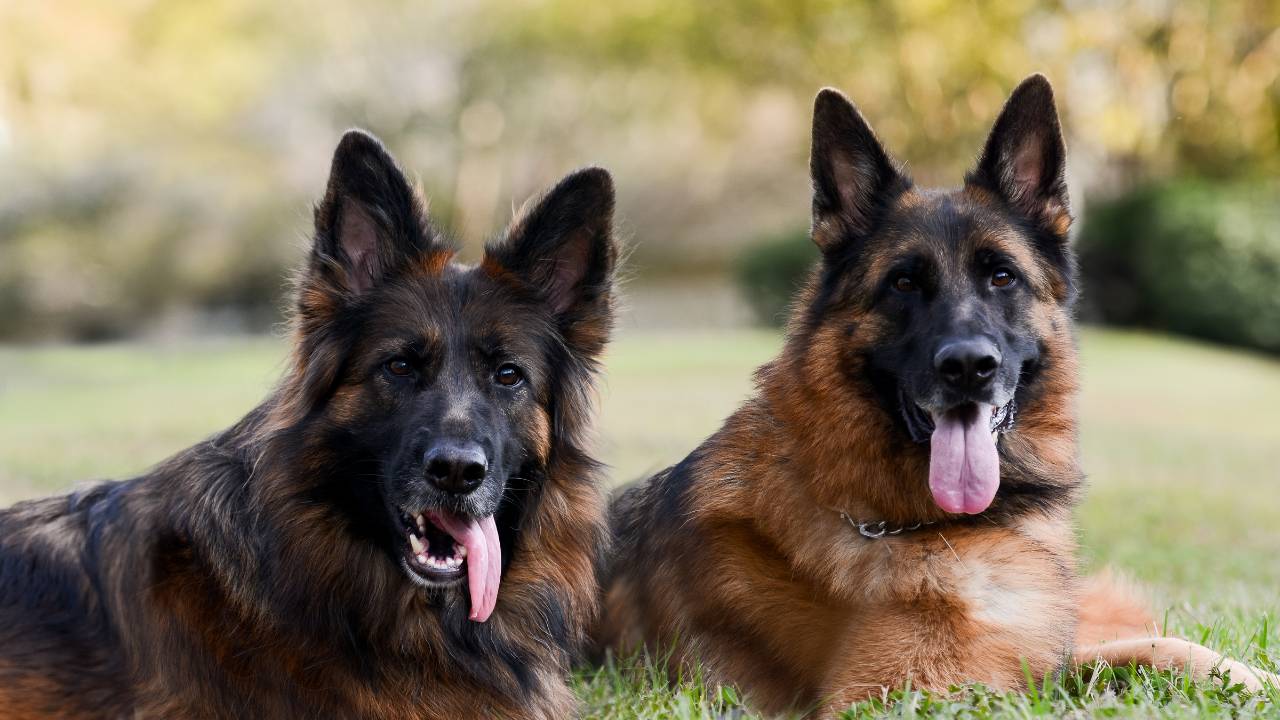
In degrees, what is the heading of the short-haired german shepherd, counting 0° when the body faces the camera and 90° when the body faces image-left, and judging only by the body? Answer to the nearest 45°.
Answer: approximately 315°

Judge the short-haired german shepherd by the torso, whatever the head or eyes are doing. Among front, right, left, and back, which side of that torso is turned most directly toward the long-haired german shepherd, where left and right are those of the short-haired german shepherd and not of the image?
right

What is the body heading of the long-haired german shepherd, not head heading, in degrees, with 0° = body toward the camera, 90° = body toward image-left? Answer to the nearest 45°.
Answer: approximately 315°
